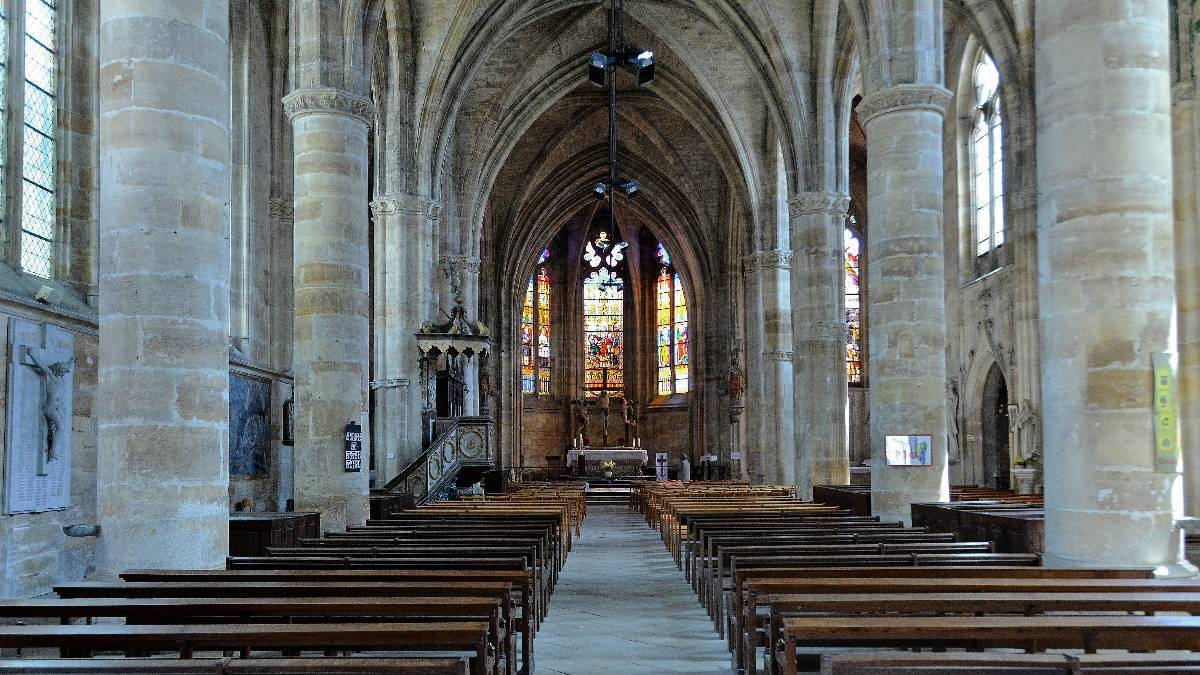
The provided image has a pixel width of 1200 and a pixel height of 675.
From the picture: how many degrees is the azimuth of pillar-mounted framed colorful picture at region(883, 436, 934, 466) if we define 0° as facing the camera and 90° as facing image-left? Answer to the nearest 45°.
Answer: approximately 0°

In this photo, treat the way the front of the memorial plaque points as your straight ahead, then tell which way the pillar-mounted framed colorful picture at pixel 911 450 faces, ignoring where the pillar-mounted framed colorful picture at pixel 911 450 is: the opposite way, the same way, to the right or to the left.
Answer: to the right

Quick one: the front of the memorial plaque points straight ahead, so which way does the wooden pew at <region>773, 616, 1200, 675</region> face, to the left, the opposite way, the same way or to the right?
to the left

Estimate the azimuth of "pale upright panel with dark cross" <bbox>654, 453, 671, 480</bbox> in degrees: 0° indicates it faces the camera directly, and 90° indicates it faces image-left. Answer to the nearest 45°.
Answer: approximately 0°

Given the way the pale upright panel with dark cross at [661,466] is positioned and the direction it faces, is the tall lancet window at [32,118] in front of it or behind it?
in front

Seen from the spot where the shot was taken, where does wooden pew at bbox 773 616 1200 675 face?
facing away from the viewer

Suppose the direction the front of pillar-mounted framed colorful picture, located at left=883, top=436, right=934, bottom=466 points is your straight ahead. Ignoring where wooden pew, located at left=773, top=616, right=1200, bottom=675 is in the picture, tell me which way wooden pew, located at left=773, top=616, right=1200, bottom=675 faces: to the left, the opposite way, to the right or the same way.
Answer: the opposite way

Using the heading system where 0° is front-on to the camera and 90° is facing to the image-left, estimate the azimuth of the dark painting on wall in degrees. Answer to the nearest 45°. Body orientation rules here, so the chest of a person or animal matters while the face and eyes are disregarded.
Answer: approximately 315°

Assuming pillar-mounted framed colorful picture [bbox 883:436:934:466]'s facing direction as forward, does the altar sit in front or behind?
behind

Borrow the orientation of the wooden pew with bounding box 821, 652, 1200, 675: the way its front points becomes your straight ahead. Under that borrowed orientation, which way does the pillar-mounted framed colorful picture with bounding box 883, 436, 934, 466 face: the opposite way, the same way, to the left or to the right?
the opposite way

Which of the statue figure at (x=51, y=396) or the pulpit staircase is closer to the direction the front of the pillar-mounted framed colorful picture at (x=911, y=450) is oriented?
the statue figure

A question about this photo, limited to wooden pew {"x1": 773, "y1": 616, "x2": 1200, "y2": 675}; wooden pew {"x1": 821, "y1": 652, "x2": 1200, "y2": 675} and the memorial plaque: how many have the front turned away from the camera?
2

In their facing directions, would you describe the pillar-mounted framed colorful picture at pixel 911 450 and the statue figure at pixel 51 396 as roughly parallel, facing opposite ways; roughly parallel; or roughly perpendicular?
roughly perpendicular

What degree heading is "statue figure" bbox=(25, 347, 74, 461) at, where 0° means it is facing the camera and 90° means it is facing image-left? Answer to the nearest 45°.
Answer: approximately 315°

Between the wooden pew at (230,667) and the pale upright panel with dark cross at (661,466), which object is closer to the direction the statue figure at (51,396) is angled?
the wooden pew

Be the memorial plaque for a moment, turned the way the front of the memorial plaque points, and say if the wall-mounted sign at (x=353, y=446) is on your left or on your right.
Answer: on your left
